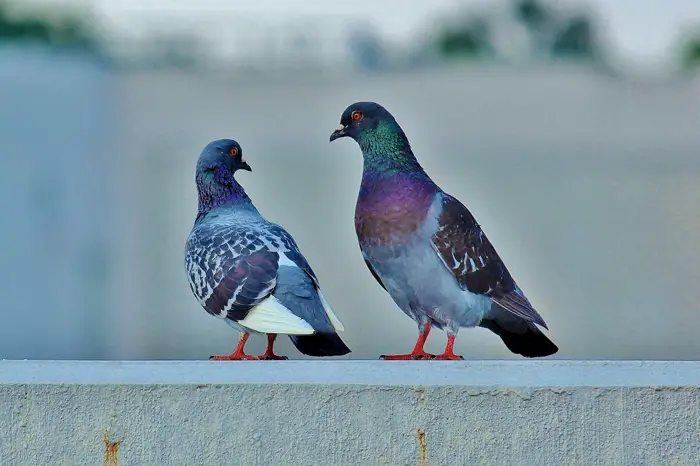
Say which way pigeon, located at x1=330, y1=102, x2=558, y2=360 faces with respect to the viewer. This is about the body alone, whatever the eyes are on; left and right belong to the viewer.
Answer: facing the viewer and to the left of the viewer

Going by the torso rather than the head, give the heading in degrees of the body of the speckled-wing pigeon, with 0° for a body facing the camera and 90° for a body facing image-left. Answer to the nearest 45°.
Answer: approximately 135°

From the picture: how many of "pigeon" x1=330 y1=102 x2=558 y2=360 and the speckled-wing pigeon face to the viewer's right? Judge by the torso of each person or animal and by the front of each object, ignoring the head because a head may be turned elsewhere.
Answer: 0

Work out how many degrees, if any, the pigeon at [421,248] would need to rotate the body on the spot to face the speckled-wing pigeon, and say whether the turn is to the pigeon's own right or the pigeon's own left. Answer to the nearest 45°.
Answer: approximately 45° to the pigeon's own right

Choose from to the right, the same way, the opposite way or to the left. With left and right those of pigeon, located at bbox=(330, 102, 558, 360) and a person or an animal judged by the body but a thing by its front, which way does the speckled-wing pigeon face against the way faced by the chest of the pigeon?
to the right

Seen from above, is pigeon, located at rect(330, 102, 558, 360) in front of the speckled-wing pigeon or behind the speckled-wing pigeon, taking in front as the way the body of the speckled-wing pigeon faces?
behind
